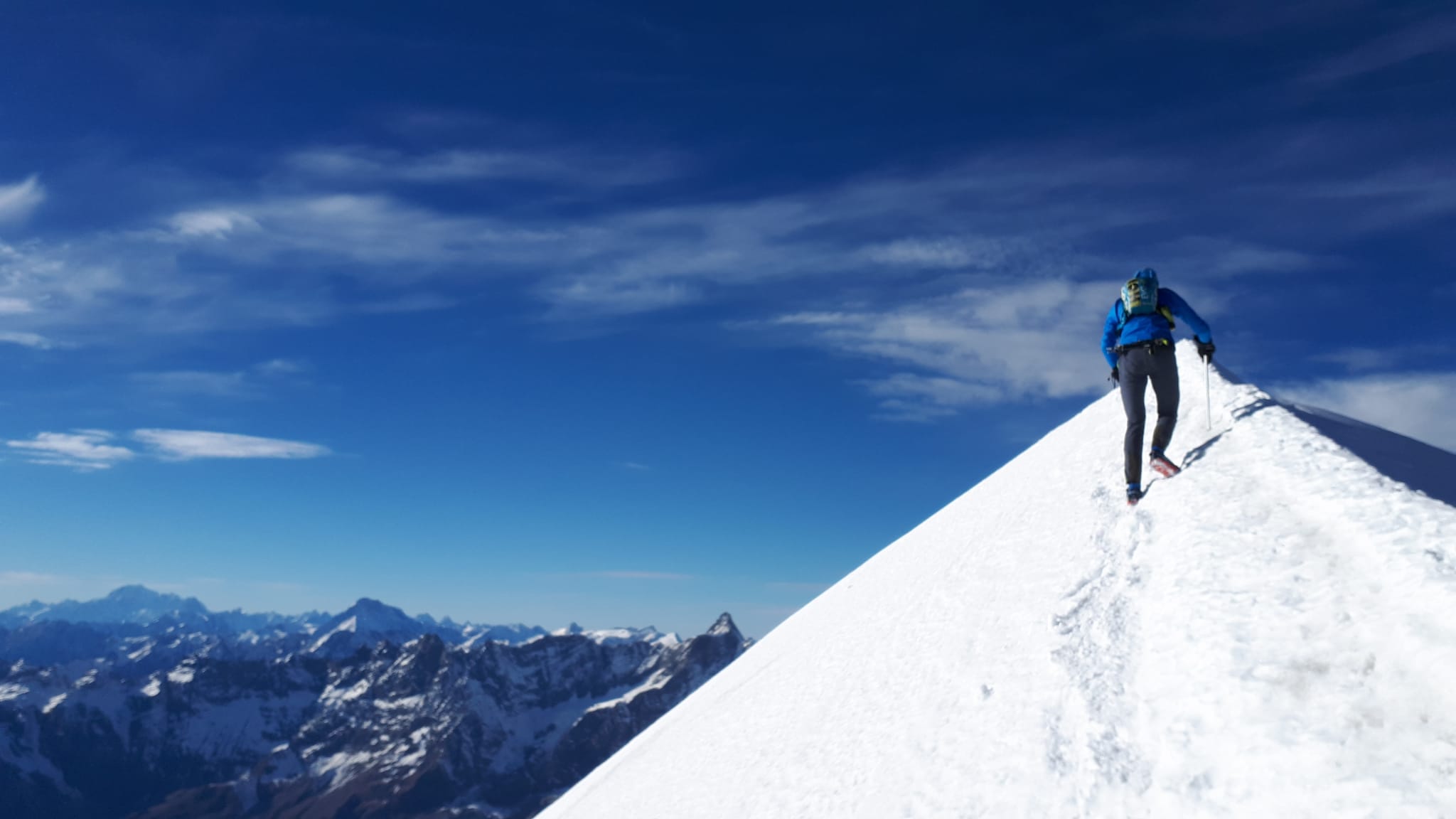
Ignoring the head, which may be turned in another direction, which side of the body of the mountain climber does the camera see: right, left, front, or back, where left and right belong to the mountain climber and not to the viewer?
back
